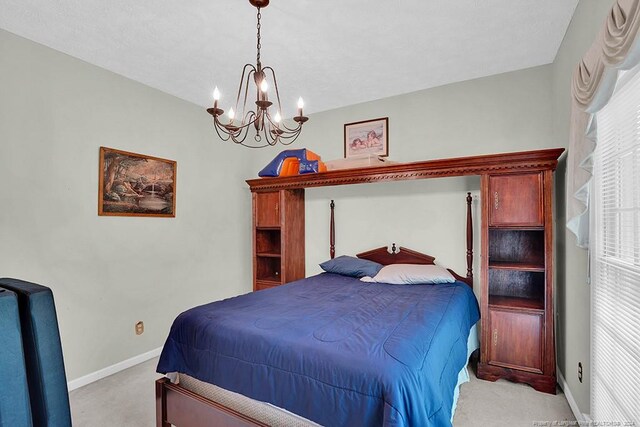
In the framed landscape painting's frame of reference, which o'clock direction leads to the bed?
The bed is roughly at 1 o'clock from the framed landscape painting.

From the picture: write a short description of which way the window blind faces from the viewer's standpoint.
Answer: facing to the left of the viewer

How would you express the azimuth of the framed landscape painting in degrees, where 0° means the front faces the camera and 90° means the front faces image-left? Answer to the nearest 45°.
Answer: approximately 315°

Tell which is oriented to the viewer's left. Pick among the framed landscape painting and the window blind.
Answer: the window blind

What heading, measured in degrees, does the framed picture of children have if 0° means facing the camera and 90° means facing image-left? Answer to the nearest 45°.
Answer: approximately 45°

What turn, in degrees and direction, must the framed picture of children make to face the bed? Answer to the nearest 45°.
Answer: approximately 45° to its left

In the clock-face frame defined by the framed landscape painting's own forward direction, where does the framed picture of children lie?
The framed picture of children is roughly at 11 o'clock from the framed landscape painting.

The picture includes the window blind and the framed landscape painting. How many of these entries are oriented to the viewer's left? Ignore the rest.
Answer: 1

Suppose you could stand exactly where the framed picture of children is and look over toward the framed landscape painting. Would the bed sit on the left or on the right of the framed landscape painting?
left

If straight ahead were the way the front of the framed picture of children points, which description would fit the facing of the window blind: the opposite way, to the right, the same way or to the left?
to the right

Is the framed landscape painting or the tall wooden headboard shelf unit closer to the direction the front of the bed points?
the framed landscape painting

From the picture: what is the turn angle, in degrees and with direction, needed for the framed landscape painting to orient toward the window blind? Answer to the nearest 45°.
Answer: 0° — it already faces it
